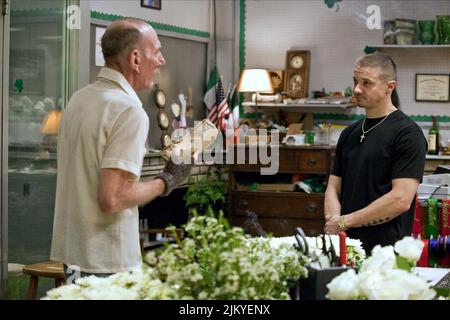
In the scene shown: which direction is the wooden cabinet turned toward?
toward the camera

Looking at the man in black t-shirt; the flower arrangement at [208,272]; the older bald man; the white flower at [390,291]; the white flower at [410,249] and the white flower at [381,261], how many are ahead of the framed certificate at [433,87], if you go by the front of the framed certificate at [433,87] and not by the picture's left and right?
6

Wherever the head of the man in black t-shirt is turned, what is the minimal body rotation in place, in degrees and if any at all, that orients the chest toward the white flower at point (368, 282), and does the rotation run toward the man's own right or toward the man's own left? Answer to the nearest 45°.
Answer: approximately 45° to the man's own left

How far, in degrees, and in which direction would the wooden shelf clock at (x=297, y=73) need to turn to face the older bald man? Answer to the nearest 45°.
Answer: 0° — it already faces them

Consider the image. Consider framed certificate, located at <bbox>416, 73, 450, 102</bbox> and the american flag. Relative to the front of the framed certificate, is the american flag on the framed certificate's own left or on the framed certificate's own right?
on the framed certificate's own right

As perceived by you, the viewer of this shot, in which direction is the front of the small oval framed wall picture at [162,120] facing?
facing the viewer and to the right of the viewer

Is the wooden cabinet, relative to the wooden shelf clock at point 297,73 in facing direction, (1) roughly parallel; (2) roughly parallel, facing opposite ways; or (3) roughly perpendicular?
roughly parallel

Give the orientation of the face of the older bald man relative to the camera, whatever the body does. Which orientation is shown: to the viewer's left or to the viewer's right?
to the viewer's right

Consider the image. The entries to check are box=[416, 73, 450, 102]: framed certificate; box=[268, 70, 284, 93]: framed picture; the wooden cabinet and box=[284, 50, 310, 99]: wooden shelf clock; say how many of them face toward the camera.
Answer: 4

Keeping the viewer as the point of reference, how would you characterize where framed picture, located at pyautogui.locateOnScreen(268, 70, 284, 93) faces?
facing the viewer

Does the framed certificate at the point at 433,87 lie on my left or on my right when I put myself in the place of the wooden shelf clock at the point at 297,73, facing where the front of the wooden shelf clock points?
on my left

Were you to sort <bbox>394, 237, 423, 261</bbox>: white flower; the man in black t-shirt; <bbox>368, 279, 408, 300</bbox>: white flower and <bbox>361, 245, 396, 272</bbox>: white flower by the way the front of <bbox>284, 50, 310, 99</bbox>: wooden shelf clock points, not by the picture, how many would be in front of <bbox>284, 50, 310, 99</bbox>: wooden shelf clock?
4

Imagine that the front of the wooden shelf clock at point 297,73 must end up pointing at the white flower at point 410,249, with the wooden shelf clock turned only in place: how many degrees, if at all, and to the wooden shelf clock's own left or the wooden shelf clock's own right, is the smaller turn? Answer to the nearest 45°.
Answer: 0° — it already faces it

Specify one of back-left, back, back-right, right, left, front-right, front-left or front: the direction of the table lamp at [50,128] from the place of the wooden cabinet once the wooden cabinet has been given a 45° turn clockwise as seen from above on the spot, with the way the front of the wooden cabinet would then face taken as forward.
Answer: front

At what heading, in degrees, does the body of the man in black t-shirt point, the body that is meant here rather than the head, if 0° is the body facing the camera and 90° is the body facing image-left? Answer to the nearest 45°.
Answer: approximately 45°
